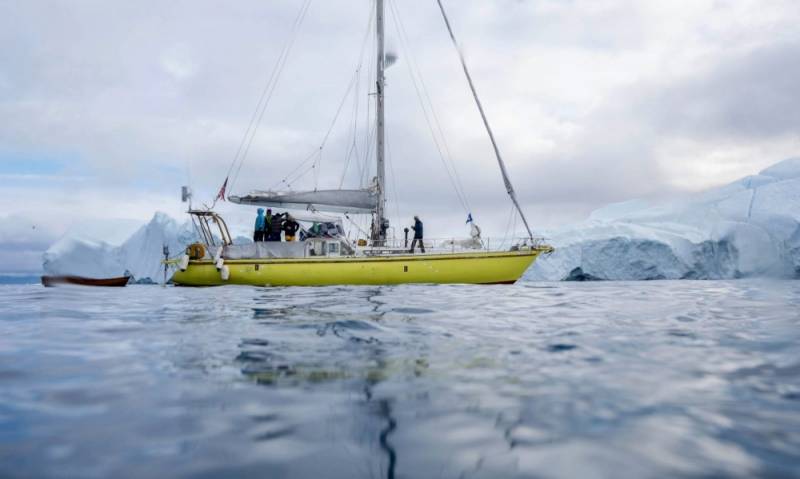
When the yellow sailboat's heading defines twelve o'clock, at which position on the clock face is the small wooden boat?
The small wooden boat is roughly at 7 o'clock from the yellow sailboat.

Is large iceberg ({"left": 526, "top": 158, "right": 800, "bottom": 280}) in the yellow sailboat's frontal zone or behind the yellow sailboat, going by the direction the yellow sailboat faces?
frontal zone

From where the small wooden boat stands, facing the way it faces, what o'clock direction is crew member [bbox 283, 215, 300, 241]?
The crew member is roughly at 12 o'clock from the small wooden boat.

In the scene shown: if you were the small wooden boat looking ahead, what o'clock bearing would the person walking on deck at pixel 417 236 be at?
The person walking on deck is roughly at 12 o'clock from the small wooden boat.

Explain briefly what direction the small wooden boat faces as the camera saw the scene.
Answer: facing to the right of the viewer

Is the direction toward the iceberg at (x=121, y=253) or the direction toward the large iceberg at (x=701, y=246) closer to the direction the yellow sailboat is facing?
the large iceberg

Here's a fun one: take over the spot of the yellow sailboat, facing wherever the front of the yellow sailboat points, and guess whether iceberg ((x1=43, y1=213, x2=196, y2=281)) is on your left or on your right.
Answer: on your left

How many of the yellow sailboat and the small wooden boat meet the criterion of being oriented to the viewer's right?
2

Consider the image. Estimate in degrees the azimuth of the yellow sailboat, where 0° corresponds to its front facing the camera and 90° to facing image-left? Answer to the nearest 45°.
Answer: approximately 270°

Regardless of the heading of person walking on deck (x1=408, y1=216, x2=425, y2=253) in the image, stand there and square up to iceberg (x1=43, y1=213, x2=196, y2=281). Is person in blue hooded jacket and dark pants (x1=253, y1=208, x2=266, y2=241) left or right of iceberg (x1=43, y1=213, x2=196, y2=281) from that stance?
left

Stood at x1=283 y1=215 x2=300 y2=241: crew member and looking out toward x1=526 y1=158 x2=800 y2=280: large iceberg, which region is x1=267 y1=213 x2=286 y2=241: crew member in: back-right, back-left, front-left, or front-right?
back-left
